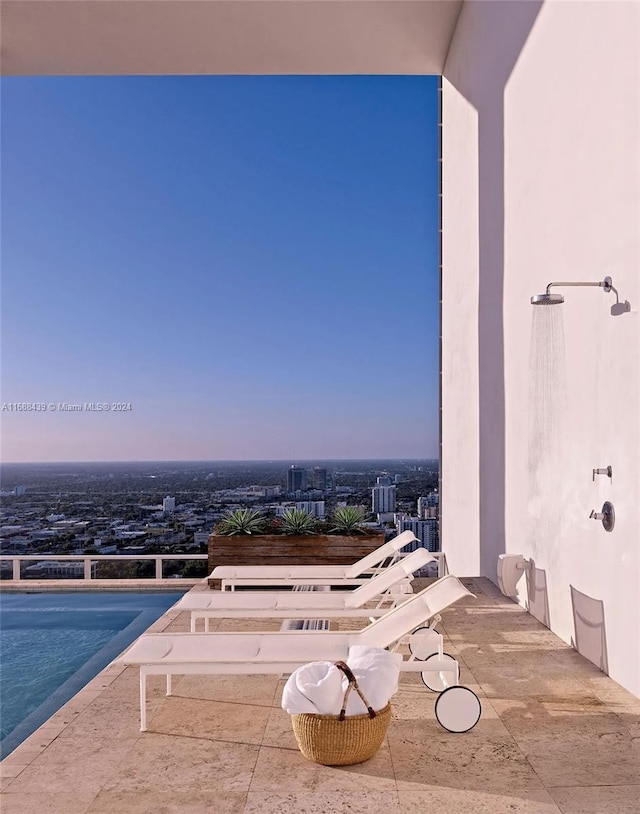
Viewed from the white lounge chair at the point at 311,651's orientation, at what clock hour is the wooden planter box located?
The wooden planter box is roughly at 3 o'clock from the white lounge chair.

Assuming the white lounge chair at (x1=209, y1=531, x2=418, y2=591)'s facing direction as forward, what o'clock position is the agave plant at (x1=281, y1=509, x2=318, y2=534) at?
The agave plant is roughly at 3 o'clock from the white lounge chair.

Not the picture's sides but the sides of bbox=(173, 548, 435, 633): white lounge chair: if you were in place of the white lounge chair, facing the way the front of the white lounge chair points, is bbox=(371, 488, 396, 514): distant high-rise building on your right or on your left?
on your right

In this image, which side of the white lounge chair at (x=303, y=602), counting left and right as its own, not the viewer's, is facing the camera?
left

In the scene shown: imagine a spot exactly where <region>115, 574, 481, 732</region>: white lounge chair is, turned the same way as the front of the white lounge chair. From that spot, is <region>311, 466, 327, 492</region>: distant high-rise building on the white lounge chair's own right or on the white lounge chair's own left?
on the white lounge chair's own right

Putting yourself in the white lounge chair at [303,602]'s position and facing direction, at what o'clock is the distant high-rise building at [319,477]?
The distant high-rise building is roughly at 3 o'clock from the white lounge chair.

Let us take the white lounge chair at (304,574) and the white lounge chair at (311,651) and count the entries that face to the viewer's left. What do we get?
2

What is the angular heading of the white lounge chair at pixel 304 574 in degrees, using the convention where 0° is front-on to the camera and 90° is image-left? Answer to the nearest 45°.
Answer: approximately 90°

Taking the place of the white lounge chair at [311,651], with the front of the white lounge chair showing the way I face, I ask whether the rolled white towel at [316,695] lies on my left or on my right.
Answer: on my left

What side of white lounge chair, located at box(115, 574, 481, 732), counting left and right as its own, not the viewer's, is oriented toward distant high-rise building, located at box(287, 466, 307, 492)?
right

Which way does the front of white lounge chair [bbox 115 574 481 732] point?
to the viewer's left

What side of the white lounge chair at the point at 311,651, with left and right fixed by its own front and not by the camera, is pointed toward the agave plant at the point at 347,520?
right

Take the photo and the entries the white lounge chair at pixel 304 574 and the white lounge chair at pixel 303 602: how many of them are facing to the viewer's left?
2

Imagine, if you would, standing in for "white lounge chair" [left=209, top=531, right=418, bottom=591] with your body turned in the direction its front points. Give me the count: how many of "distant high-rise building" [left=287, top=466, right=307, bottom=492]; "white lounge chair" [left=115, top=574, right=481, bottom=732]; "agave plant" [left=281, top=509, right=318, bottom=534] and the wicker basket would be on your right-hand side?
2

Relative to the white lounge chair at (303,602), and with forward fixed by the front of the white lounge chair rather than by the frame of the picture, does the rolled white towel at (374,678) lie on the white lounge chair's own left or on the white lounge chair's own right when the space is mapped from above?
on the white lounge chair's own left
